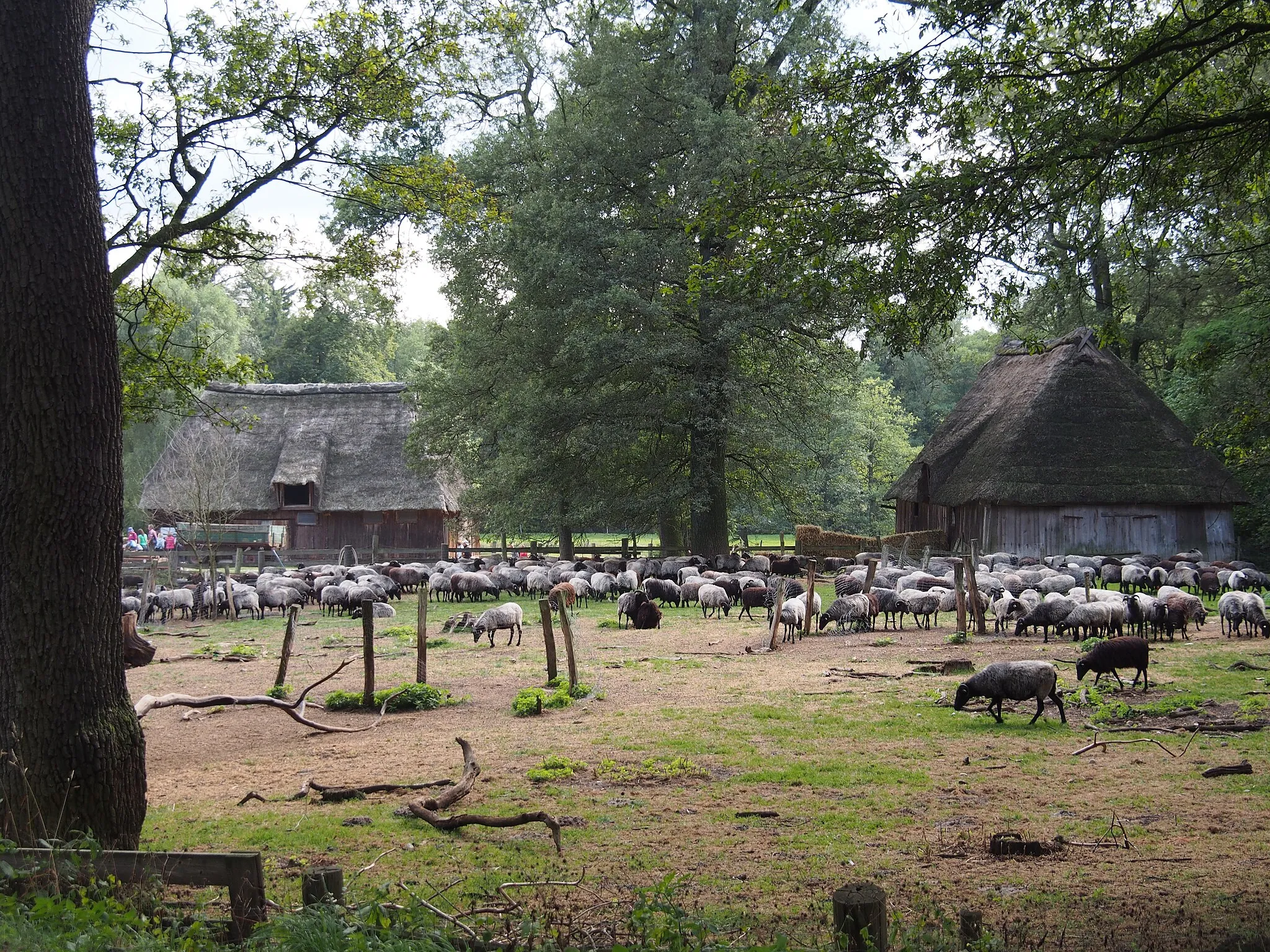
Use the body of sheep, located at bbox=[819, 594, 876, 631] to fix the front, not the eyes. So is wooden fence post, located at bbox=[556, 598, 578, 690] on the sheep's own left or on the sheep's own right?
on the sheep's own left

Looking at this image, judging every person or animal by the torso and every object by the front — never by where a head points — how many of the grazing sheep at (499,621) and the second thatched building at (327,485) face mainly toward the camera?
1

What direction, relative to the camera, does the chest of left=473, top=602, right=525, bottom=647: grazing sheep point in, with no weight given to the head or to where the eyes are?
to the viewer's left

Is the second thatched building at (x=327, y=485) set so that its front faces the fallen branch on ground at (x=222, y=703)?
yes

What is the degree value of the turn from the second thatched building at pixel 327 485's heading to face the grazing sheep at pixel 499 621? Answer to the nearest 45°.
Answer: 0° — it already faces it

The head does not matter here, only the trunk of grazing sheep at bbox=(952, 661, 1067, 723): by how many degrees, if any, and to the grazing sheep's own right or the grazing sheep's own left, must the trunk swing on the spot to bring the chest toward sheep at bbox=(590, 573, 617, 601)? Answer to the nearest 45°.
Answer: approximately 45° to the grazing sheep's own right

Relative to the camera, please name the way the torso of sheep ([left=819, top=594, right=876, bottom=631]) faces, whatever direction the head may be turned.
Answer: to the viewer's left

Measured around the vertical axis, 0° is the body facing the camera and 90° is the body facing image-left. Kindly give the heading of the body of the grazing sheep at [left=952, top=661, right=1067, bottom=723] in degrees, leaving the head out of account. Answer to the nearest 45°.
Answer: approximately 90°

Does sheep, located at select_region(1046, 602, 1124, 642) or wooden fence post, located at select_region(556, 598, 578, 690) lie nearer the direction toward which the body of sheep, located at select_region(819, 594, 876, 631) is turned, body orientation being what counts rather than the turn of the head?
the wooden fence post

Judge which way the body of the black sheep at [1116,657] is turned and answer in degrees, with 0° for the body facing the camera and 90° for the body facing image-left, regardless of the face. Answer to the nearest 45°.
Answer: approximately 90°

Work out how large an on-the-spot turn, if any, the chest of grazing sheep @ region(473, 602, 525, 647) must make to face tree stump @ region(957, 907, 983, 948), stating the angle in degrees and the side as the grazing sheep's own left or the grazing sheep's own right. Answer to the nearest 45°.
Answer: approximately 90° to the grazing sheep's own left
